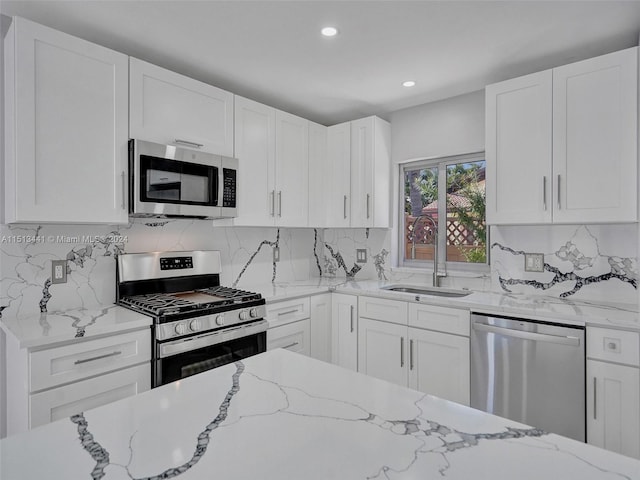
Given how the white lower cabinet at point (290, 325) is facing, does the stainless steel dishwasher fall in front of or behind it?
in front

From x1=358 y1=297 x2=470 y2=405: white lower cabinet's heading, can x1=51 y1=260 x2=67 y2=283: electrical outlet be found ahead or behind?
ahead

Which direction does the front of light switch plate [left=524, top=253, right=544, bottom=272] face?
toward the camera

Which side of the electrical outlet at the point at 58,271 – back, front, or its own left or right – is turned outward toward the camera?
front

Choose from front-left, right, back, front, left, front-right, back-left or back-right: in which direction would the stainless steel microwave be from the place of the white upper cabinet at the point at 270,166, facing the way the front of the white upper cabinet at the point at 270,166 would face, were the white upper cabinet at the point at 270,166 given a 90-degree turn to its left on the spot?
back

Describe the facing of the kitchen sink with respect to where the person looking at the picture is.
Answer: facing the viewer and to the left of the viewer

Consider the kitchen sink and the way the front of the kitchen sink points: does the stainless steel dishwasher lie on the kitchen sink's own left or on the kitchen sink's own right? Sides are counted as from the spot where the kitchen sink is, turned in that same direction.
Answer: on the kitchen sink's own left

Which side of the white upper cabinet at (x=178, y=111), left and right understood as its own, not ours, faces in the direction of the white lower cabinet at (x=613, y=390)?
front

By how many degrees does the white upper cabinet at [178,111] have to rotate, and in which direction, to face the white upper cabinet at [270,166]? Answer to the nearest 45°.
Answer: approximately 90° to its left

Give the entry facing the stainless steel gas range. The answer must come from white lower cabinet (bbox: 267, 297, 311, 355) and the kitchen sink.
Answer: the kitchen sink

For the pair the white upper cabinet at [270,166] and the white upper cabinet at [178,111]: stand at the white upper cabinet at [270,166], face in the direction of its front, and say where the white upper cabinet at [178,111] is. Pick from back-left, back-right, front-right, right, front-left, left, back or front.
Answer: right
